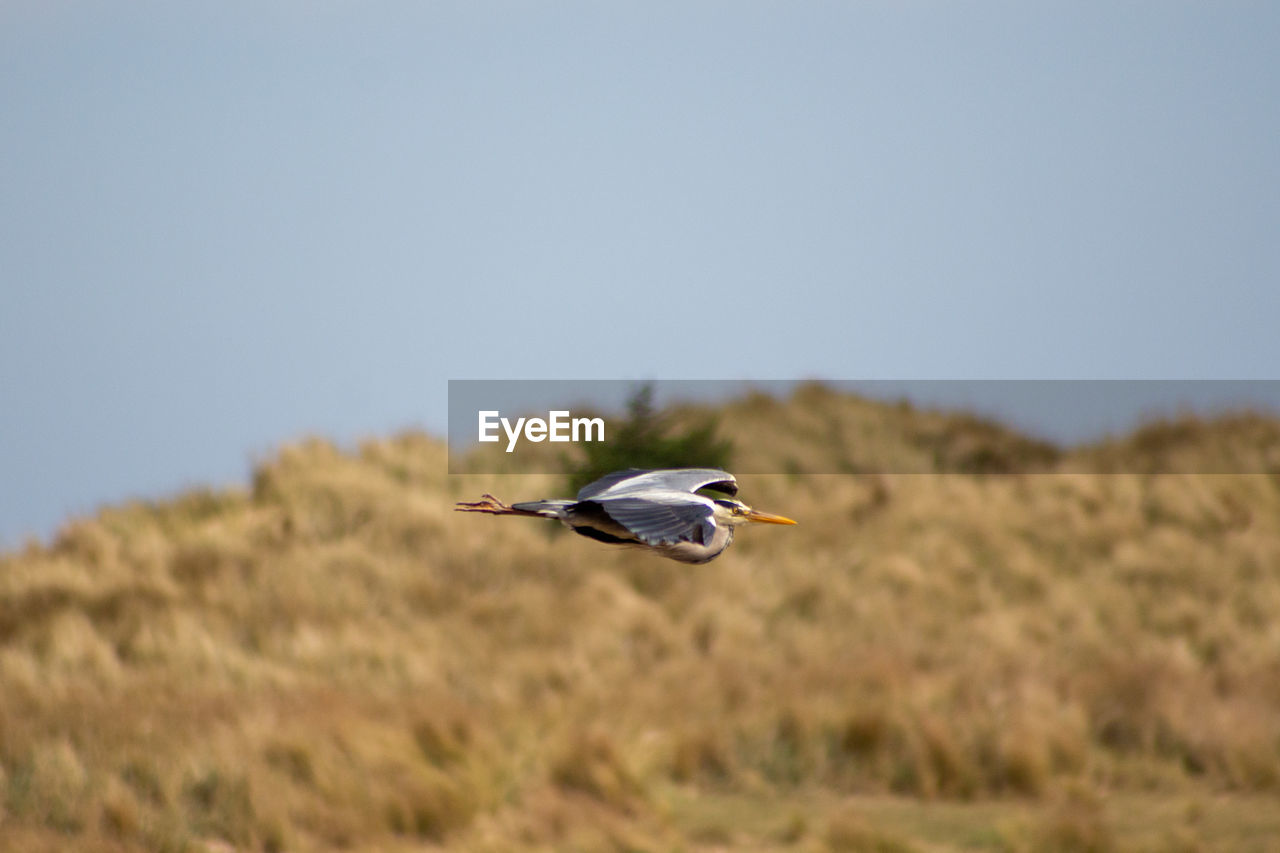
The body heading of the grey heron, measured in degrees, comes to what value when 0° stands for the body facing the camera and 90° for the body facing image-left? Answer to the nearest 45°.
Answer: approximately 270°
